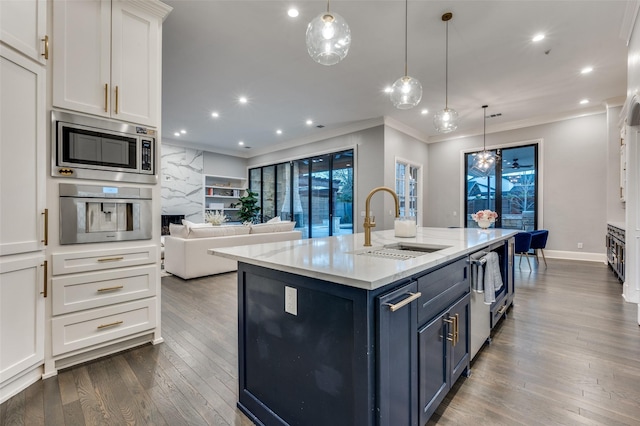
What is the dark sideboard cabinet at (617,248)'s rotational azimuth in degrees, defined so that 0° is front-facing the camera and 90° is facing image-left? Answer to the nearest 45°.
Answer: approximately 90°

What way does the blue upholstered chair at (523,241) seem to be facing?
away from the camera

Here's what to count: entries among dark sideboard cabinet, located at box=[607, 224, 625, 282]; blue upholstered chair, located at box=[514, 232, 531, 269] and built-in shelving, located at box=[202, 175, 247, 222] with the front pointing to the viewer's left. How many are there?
1

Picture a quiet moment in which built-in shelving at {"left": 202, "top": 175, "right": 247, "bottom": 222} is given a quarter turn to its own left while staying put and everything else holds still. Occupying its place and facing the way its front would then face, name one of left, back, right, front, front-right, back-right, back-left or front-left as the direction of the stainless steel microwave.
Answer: back-right

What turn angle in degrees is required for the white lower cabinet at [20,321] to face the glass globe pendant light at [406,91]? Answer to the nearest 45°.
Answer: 0° — it already faces it

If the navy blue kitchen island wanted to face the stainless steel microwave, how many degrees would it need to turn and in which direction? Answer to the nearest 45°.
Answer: approximately 135° to its right

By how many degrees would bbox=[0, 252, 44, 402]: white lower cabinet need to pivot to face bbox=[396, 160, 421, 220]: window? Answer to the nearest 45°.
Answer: approximately 45° to its left

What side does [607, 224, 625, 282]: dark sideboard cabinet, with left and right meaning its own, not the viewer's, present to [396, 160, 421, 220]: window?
front

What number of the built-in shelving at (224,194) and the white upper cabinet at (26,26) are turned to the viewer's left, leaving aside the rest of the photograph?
0

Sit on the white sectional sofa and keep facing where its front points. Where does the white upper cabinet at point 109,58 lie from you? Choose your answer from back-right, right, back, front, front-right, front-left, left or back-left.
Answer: back-left

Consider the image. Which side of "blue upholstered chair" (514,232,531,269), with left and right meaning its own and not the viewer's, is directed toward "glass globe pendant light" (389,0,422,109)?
back

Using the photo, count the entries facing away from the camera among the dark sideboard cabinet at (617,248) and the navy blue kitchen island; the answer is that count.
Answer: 0

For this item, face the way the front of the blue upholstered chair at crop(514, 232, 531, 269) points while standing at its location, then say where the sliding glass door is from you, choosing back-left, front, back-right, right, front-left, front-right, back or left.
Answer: left
